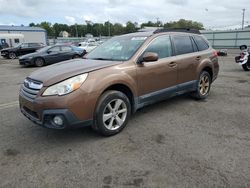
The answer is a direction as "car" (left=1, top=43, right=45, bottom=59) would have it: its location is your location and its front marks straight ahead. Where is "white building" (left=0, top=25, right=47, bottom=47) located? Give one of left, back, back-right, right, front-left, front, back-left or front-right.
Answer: back-right

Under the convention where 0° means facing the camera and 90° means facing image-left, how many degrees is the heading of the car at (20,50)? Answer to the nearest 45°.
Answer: approximately 45°

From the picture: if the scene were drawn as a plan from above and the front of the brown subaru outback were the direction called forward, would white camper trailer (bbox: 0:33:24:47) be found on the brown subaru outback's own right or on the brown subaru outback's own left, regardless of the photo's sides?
on the brown subaru outback's own right

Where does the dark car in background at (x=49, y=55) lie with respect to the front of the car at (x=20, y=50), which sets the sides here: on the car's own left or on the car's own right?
on the car's own left

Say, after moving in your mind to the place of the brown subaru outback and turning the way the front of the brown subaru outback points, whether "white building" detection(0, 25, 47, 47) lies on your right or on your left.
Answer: on your right

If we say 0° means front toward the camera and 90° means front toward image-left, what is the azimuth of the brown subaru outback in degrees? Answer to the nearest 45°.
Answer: approximately 45°

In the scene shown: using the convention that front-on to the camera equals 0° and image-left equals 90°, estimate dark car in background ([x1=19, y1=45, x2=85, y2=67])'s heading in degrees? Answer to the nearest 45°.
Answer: approximately 45°
